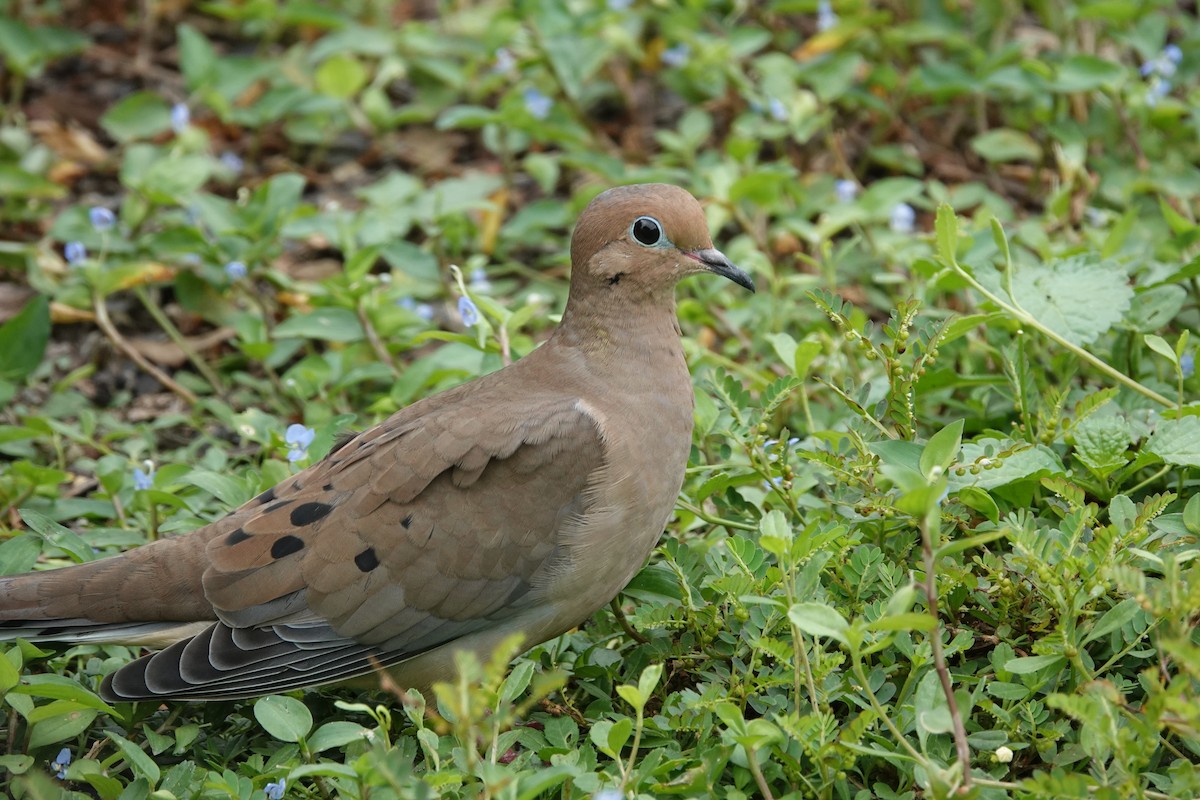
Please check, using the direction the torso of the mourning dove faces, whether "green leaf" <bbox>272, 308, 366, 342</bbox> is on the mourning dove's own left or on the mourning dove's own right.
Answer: on the mourning dove's own left

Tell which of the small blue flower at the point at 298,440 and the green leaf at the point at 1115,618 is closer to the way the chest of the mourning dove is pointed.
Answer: the green leaf

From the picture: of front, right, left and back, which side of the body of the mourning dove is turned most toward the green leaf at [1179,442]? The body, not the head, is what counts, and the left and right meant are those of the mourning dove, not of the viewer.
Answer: front

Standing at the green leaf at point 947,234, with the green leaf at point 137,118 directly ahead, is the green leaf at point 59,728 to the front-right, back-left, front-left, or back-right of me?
front-left

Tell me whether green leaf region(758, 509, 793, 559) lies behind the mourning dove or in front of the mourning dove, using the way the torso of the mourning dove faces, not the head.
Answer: in front

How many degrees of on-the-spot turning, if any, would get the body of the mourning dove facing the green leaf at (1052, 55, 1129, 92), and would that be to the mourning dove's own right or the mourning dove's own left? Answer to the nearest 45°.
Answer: approximately 45° to the mourning dove's own left

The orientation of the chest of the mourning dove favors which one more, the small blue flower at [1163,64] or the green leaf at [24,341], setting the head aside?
the small blue flower

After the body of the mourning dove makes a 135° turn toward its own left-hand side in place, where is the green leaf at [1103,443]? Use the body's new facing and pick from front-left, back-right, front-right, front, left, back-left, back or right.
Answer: back-right

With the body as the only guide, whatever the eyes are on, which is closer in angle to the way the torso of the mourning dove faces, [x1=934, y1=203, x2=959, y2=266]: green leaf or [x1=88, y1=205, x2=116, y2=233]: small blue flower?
the green leaf

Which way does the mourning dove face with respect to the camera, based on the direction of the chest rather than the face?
to the viewer's right

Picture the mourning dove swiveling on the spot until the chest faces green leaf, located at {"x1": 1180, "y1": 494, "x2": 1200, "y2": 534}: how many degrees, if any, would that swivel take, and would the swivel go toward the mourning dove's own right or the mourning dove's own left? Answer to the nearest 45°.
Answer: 0° — it already faces it

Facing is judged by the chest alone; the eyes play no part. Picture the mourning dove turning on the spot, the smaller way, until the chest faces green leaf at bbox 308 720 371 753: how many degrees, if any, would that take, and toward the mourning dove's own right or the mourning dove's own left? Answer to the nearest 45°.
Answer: approximately 90° to the mourning dove's own right

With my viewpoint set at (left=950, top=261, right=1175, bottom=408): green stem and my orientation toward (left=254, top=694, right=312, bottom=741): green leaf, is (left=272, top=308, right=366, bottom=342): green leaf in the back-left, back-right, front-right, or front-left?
front-right

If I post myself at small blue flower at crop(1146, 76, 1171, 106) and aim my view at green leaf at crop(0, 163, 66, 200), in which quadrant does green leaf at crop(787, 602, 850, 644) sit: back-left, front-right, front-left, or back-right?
front-left

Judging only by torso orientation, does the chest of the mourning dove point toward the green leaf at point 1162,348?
yes

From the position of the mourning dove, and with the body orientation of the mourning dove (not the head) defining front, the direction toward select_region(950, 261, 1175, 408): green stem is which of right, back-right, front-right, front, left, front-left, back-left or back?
front
